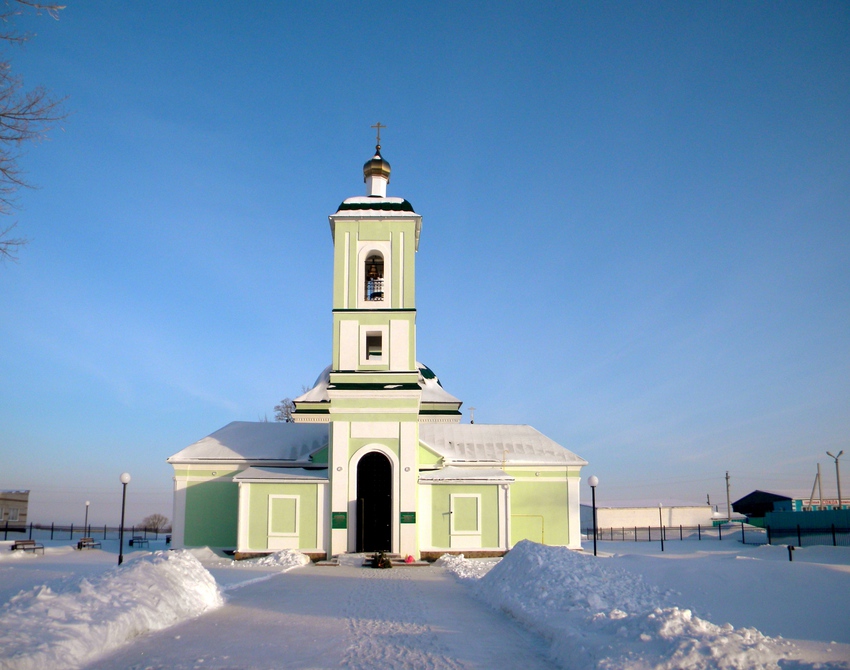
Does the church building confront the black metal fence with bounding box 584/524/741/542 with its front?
no

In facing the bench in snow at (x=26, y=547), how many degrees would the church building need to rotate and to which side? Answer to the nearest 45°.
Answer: approximately 90° to its right

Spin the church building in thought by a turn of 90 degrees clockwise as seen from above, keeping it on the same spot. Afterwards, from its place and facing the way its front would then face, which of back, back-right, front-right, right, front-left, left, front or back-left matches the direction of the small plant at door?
left

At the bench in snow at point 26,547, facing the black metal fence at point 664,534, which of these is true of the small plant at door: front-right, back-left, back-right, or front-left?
front-right

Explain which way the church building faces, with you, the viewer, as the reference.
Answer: facing the viewer

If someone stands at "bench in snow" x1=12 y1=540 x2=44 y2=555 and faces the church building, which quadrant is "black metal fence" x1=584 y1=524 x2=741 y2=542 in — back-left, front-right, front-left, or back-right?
front-left
